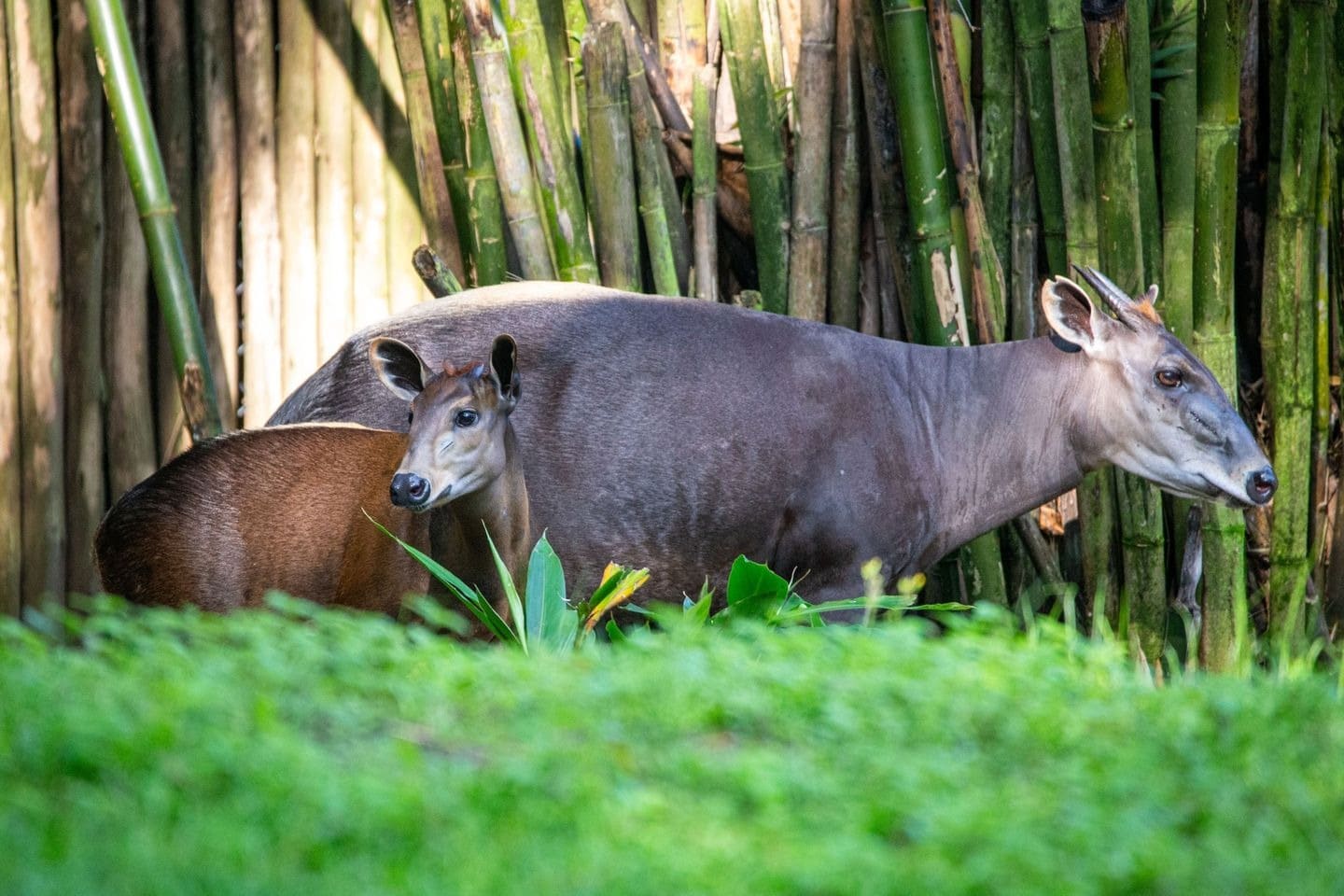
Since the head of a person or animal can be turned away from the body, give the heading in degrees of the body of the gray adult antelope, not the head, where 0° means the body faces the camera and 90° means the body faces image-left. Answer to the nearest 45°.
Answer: approximately 270°

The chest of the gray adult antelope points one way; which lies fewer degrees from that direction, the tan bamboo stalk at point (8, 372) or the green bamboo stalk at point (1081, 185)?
the green bamboo stalk

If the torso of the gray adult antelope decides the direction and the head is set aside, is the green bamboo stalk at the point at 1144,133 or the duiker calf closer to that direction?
the green bamboo stalk

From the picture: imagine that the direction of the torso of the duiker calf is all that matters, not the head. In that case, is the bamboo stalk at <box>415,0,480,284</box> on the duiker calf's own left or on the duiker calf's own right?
on the duiker calf's own left

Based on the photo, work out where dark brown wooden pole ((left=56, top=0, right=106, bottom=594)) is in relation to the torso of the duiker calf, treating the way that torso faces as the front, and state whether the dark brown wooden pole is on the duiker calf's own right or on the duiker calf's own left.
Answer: on the duiker calf's own left

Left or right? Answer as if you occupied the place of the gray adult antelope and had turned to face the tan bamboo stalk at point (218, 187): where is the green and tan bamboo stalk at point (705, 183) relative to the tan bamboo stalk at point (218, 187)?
right

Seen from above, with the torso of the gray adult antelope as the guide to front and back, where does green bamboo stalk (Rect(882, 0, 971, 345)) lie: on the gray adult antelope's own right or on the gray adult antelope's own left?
on the gray adult antelope's own left

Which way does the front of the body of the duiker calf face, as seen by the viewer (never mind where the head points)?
to the viewer's right

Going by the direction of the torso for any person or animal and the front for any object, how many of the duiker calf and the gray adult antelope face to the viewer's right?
2

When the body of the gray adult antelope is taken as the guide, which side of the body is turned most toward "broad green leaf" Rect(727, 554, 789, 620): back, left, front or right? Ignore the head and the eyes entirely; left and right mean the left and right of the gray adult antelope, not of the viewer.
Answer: right

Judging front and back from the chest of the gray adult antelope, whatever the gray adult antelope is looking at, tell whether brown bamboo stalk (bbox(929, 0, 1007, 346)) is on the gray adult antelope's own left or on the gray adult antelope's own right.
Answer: on the gray adult antelope's own left

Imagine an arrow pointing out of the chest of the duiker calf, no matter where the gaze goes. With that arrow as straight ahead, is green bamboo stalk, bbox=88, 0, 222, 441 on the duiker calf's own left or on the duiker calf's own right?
on the duiker calf's own left
